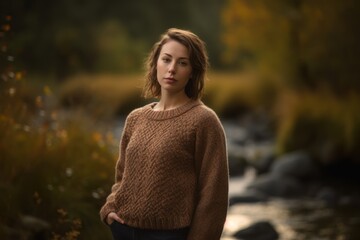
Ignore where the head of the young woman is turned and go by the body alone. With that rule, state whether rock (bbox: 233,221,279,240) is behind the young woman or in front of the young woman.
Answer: behind

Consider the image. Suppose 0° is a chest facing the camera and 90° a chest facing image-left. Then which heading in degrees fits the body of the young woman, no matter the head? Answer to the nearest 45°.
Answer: approximately 45°

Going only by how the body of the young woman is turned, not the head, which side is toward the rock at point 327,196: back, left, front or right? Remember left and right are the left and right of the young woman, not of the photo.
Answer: back

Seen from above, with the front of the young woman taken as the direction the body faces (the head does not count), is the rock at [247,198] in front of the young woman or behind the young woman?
behind
